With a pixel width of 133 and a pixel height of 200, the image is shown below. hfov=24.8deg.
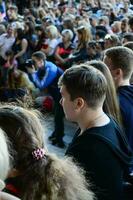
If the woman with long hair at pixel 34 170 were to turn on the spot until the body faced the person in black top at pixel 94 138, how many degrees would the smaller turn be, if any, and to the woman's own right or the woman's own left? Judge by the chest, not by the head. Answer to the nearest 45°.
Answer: approximately 90° to the woman's own right

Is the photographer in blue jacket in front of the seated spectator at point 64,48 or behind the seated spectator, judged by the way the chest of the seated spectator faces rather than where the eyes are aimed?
in front

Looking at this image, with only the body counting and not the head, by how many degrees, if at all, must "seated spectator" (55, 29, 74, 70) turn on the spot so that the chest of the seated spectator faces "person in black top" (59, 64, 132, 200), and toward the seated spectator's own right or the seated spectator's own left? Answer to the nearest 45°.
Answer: approximately 45° to the seated spectator's own left

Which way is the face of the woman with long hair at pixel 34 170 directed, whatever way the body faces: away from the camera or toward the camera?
away from the camera

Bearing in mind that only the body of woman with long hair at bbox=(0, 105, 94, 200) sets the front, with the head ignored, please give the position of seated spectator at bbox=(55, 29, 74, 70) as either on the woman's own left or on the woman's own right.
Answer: on the woman's own right

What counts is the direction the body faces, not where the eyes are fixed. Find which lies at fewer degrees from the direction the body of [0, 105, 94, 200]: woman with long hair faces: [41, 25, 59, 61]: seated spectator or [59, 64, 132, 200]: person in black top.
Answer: the seated spectator

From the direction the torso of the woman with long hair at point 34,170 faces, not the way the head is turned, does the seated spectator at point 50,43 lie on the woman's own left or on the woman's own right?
on the woman's own right

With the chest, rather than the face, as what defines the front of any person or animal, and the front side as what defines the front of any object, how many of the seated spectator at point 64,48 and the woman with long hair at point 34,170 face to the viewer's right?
0

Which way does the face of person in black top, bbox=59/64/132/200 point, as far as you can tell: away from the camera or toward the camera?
away from the camera

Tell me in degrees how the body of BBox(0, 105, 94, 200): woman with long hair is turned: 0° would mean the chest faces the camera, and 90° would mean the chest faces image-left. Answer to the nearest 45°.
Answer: approximately 135°

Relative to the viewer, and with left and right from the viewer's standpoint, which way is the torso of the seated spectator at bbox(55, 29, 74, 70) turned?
facing the viewer and to the left of the viewer
